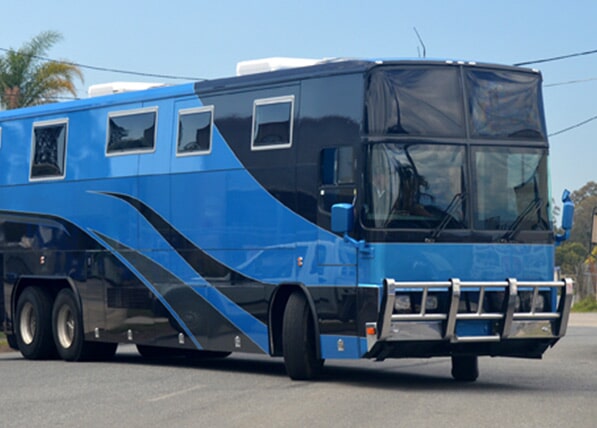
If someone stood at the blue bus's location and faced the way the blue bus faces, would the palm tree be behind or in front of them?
behind

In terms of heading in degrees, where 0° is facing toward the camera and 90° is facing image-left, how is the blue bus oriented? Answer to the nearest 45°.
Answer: approximately 315°
